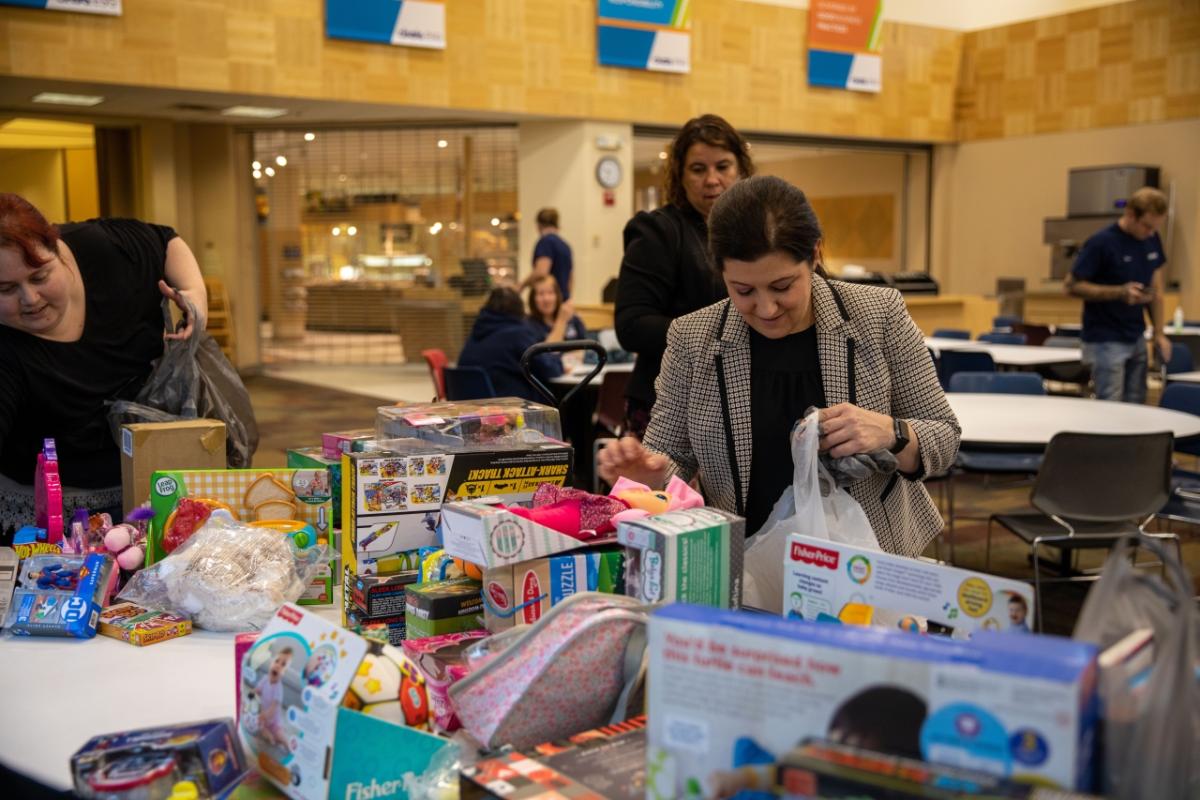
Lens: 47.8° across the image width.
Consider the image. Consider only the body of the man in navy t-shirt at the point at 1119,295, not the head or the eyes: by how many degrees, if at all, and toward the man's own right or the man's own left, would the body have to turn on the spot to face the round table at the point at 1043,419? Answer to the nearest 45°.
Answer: approximately 45° to the man's own right

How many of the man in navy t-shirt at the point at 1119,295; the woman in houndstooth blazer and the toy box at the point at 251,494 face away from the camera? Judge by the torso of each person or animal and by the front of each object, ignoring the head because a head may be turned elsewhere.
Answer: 0

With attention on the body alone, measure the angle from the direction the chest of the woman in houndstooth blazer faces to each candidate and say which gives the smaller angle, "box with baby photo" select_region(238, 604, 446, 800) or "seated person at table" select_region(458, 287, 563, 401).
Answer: the box with baby photo

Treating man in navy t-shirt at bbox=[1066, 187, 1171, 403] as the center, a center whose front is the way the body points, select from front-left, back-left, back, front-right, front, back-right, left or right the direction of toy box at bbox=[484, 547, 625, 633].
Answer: front-right

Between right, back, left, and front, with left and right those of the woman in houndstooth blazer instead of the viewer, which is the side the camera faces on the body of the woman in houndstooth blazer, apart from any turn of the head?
front

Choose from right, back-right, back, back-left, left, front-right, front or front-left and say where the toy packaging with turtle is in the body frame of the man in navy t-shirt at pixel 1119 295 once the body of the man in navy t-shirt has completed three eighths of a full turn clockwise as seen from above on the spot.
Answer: left

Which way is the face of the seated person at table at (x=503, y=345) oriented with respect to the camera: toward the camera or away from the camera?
away from the camera

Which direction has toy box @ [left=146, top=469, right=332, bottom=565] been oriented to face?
toward the camera
